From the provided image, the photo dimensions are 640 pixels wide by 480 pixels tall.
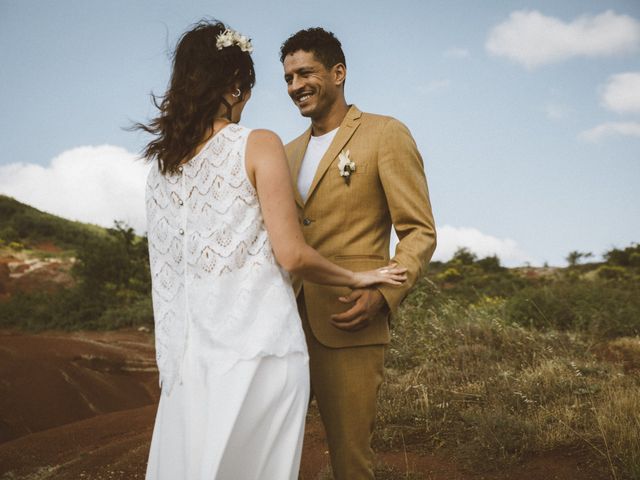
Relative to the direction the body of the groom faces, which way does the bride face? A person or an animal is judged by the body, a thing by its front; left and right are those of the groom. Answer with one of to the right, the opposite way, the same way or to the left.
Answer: the opposite way

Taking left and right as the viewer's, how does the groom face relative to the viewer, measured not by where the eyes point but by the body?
facing the viewer and to the left of the viewer

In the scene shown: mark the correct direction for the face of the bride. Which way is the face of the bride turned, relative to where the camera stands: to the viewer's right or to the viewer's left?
to the viewer's right

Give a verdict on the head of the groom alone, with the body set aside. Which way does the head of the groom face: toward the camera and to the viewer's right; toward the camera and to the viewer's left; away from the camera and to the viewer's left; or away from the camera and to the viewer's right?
toward the camera and to the viewer's left

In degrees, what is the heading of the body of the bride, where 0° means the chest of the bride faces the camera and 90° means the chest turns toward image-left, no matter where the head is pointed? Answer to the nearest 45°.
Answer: approximately 225°

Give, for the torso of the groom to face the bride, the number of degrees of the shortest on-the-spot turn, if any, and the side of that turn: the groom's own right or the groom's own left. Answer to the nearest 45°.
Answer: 0° — they already face them

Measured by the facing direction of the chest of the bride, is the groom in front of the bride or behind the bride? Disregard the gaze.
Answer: in front
